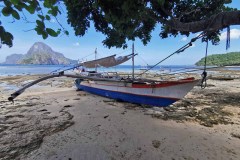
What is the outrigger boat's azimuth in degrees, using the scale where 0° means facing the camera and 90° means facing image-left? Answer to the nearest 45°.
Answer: approximately 315°
